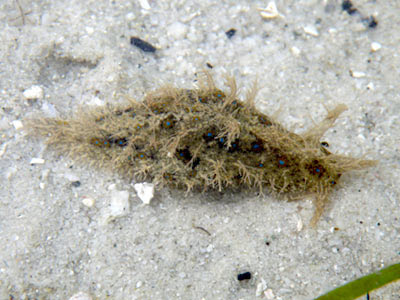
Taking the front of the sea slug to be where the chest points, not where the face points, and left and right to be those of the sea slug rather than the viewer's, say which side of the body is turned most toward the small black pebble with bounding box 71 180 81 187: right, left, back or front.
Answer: back

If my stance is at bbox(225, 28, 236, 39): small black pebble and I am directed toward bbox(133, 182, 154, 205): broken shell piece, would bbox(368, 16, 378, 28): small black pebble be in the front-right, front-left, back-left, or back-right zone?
back-left

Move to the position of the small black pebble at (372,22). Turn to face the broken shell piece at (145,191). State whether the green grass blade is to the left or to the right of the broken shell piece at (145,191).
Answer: left

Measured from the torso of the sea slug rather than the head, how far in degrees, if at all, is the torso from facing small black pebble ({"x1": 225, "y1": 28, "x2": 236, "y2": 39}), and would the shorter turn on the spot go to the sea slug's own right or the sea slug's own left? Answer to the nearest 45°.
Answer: approximately 90° to the sea slug's own left

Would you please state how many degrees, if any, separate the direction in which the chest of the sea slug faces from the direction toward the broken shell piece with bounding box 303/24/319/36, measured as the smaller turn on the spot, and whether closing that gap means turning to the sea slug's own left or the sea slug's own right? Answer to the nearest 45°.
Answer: approximately 45° to the sea slug's own left

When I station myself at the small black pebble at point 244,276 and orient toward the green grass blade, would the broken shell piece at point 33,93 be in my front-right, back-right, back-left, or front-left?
back-left

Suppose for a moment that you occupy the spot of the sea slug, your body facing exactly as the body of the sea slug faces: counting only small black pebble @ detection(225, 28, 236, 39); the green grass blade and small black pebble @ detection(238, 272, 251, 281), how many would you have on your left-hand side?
1

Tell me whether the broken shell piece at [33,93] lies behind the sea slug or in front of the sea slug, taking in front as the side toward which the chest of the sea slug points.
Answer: behind

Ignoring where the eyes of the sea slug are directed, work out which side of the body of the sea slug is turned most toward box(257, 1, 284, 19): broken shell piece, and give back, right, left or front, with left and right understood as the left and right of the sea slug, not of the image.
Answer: left

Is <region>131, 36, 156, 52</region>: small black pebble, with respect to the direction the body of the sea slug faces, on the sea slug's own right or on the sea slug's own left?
on the sea slug's own left

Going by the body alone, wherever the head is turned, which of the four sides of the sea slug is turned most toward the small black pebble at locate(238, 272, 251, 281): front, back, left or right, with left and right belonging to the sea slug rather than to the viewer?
right

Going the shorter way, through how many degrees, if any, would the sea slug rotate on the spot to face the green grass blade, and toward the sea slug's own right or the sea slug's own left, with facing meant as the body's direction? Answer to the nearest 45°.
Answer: approximately 45° to the sea slug's own right

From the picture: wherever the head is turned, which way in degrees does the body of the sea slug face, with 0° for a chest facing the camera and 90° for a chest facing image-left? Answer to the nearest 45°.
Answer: approximately 270°
